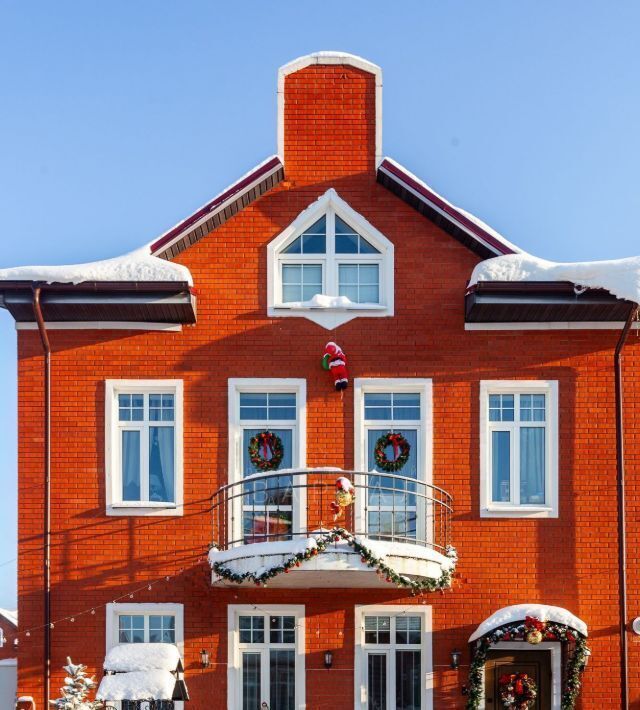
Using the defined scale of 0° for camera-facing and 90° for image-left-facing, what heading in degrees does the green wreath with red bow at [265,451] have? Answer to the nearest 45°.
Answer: approximately 0°

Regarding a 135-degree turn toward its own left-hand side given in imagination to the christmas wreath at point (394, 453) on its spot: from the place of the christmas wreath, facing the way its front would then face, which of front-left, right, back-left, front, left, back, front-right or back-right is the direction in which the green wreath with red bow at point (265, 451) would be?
back-left

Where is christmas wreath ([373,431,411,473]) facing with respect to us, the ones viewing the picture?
facing the viewer

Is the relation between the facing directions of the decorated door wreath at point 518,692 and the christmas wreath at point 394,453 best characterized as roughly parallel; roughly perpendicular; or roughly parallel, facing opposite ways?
roughly parallel

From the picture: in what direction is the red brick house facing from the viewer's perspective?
toward the camera

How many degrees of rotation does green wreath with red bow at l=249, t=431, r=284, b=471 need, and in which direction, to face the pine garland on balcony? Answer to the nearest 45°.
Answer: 0° — it already faces it
